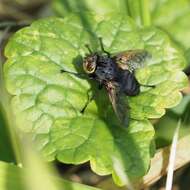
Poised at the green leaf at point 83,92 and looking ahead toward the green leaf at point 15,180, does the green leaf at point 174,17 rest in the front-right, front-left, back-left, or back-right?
back-left

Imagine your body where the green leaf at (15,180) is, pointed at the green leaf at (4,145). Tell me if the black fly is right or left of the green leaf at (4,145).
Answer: right

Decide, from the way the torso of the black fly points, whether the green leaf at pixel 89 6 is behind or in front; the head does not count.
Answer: in front

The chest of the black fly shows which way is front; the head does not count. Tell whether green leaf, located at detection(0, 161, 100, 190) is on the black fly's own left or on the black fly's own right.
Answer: on the black fly's own left

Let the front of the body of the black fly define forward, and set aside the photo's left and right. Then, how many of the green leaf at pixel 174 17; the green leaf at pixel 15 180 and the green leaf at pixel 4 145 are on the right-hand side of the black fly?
1

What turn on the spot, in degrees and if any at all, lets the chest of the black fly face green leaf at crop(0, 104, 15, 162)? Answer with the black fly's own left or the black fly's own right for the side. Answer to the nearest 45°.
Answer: approximately 90° to the black fly's own left

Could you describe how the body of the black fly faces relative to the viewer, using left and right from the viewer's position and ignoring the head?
facing away from the viewer and to the left of the viewer

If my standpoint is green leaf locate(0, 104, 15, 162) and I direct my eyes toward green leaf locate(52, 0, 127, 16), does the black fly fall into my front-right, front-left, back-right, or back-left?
front-right
